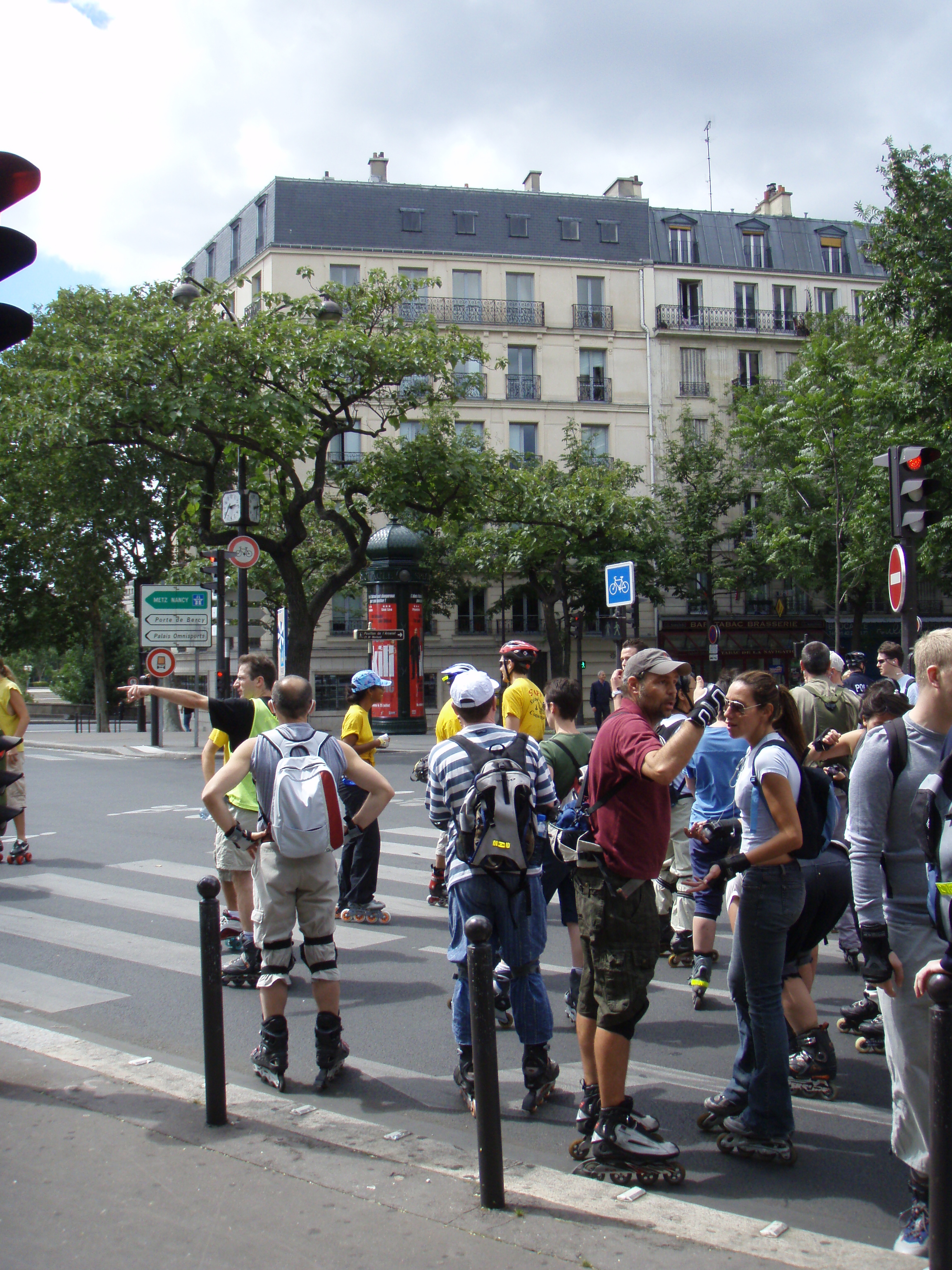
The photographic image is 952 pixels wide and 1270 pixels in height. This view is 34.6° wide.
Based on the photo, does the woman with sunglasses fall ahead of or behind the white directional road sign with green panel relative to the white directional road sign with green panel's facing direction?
ahead

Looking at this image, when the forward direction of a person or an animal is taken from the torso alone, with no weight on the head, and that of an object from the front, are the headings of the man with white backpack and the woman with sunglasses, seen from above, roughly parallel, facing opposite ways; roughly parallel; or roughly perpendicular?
roughly perpendicular

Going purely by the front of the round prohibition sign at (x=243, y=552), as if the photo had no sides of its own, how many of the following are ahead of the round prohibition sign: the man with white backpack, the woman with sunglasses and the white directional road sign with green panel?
2

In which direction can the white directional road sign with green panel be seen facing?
toward the camera

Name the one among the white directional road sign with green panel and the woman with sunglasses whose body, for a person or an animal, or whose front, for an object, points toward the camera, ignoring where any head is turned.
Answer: the white directional road sign with green panel

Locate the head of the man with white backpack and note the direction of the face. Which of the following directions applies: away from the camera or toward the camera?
away from the camera

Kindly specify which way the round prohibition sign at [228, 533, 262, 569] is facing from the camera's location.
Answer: facing the viewer

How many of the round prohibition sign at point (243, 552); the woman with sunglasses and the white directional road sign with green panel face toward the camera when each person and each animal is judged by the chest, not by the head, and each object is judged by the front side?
2

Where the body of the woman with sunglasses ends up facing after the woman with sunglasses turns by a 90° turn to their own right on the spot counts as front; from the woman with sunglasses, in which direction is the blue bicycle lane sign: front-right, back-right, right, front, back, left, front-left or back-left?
front

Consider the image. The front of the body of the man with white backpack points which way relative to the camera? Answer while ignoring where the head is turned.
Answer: away from the camera

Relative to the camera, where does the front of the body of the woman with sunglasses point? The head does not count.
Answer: to the viewer's left

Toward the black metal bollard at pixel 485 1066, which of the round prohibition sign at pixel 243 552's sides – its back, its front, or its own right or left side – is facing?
front

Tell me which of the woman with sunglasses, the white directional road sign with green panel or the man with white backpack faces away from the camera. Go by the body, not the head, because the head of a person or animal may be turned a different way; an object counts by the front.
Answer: the man with white backpack

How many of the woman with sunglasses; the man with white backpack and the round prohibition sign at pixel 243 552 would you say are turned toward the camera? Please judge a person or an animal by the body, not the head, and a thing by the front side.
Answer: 1

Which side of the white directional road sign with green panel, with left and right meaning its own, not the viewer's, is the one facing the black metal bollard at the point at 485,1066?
front

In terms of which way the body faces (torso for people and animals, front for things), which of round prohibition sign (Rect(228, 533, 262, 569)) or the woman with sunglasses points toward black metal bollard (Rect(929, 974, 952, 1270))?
the round prohibition sign

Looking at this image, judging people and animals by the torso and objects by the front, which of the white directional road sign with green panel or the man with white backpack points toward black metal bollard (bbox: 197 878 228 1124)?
the white directional road sign with green panel

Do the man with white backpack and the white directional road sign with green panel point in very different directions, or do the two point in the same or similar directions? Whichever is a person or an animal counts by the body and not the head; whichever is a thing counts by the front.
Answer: very different directions
